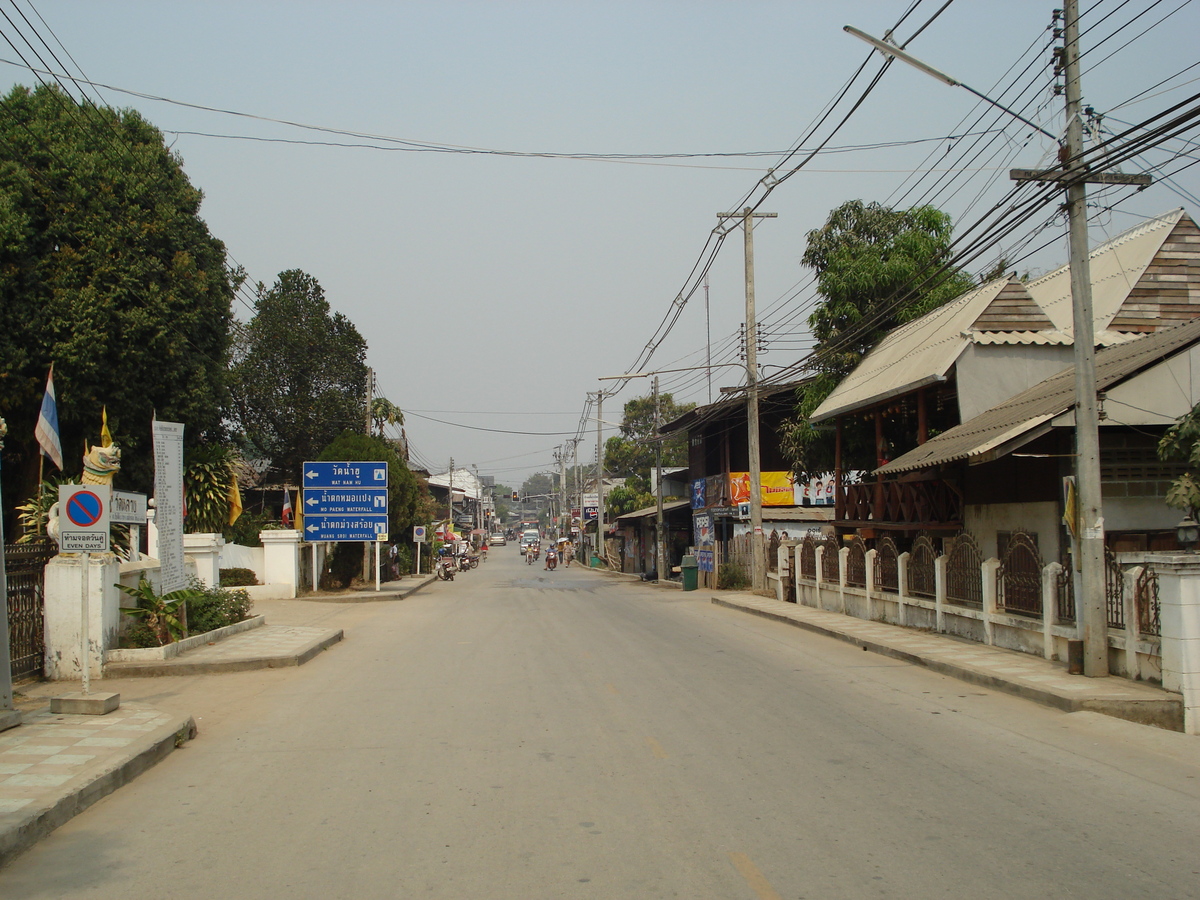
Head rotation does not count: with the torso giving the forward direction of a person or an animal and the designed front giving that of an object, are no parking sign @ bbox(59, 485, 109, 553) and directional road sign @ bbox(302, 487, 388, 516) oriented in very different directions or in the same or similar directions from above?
same or similar directions

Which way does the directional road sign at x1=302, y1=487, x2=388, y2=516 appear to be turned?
toward the camera

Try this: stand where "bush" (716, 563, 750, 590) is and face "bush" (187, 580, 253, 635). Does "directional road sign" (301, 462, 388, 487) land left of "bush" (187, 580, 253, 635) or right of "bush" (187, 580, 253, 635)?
right

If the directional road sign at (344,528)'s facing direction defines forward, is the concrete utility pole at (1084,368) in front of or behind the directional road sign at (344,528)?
in front

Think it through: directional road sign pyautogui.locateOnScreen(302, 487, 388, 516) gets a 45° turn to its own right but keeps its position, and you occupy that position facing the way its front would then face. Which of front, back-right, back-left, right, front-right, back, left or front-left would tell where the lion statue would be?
front-left

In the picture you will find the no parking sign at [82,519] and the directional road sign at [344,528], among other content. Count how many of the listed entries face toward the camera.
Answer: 2

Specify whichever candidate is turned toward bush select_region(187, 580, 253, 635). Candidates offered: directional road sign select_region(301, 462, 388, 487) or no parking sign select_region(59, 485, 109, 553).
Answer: the directional road sign

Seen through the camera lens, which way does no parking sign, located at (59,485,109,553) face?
facing the viewer

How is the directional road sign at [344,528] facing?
toward the camera

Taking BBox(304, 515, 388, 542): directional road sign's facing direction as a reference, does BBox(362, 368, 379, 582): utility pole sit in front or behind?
behind
